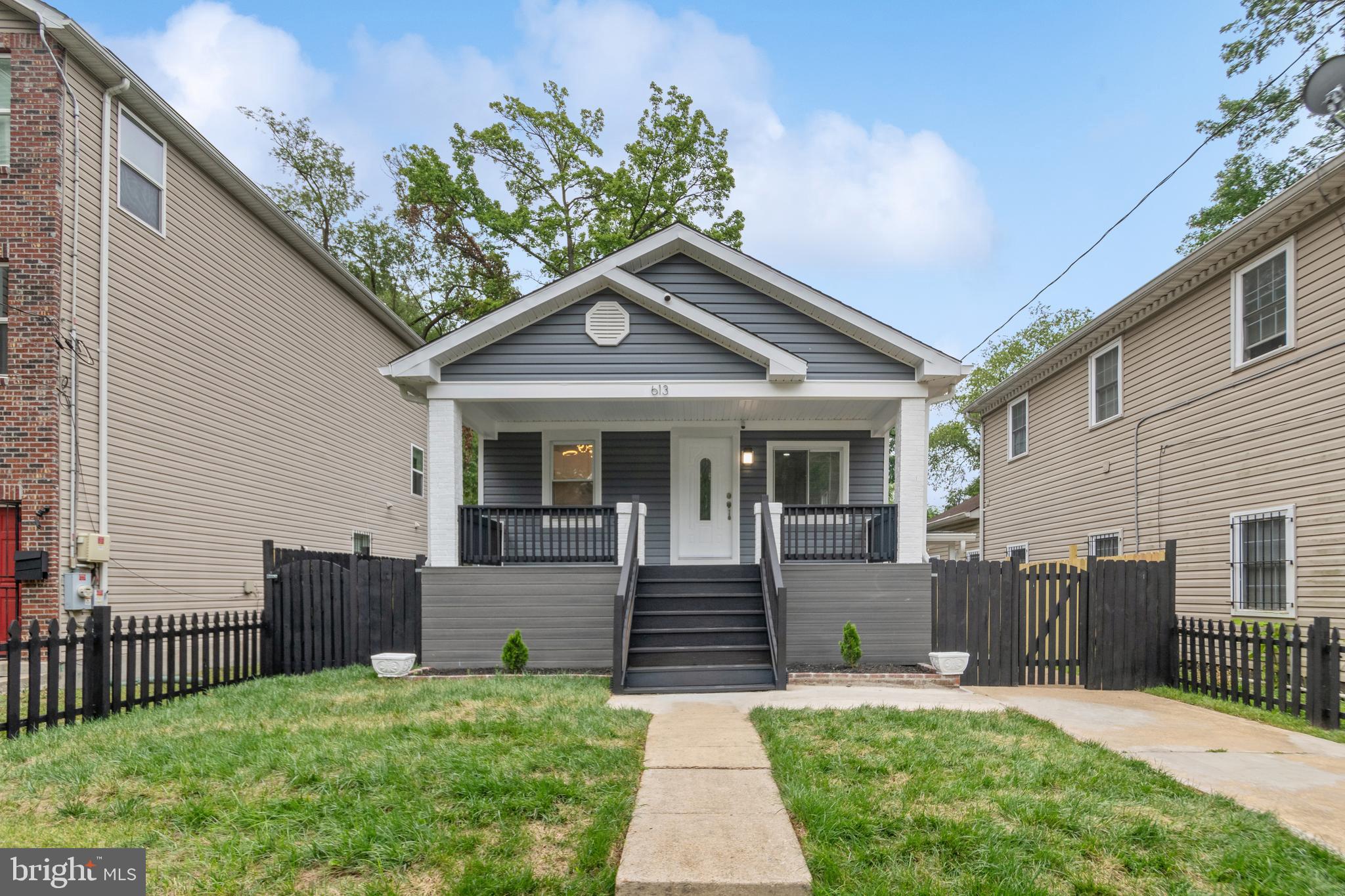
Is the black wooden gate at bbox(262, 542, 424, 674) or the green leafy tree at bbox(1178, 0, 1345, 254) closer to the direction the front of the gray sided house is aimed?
the black wooden gate

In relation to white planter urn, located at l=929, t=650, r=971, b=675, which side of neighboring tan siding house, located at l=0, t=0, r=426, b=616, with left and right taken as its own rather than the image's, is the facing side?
left

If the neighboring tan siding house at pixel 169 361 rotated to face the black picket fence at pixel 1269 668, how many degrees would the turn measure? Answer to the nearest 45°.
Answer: approximately 90° to its left

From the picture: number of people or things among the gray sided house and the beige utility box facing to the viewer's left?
0

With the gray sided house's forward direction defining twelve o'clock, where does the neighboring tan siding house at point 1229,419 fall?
The neighboring tan siding house is roughly at 9 o'clock from the gray sided house.

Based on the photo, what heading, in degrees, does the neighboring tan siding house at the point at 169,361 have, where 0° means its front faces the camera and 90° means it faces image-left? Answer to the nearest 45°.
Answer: approximately 45°

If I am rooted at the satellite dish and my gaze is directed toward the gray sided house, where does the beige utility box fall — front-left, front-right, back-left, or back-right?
front-left

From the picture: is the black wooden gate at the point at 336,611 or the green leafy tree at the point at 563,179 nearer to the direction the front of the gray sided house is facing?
the black wooden gate

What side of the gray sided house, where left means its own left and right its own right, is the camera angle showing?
front

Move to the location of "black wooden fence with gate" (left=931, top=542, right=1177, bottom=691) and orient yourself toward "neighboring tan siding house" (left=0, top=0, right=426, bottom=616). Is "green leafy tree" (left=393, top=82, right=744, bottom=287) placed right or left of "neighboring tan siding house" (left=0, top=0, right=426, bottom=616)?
right

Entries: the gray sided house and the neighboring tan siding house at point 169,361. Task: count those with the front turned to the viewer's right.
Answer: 0

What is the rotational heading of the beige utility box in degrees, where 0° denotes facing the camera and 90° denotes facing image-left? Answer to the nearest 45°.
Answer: approximately 315°

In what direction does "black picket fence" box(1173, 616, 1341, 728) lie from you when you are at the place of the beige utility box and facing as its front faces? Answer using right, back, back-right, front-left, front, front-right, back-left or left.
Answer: front
